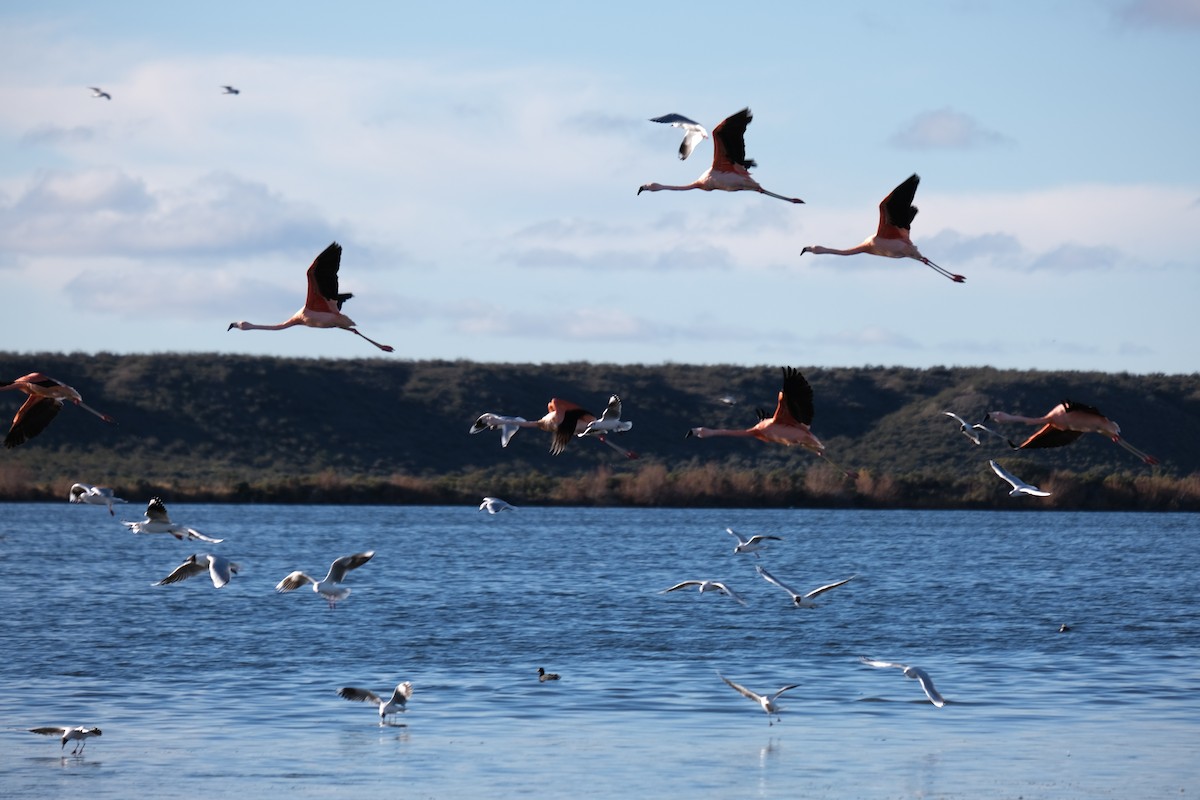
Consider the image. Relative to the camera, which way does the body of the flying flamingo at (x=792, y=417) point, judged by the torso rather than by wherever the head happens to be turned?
to the viewer's left

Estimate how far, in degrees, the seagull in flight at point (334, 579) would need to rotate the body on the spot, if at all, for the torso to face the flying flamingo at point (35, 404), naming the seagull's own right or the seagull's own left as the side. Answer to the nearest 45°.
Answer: approximately 45° to the seagull's own right

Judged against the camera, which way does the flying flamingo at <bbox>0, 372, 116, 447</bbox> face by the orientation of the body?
to the viewer's left

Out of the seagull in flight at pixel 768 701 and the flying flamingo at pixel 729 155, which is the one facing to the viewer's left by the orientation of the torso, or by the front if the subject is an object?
the flying flamingo

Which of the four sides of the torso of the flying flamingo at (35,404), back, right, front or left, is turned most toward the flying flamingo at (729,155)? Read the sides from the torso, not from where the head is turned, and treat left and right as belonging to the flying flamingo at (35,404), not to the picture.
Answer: back

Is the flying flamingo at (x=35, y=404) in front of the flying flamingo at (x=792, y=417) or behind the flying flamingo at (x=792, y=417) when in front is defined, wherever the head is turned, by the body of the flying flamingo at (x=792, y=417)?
in front

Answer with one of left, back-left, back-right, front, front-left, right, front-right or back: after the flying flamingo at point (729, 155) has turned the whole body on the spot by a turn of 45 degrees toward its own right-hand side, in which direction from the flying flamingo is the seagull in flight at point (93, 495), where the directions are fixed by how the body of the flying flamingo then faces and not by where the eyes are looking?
front-left

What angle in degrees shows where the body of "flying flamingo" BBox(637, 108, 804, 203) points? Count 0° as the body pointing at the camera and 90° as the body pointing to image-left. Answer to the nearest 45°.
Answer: approximately 90°

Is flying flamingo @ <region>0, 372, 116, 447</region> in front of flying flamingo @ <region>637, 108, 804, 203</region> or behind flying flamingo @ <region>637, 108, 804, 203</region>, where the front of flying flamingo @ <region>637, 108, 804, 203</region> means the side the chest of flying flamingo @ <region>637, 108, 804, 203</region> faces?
in front

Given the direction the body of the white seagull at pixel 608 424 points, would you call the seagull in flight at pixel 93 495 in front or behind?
in front

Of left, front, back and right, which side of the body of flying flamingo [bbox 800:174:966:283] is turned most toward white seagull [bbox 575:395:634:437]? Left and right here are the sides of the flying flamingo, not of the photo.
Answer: front
